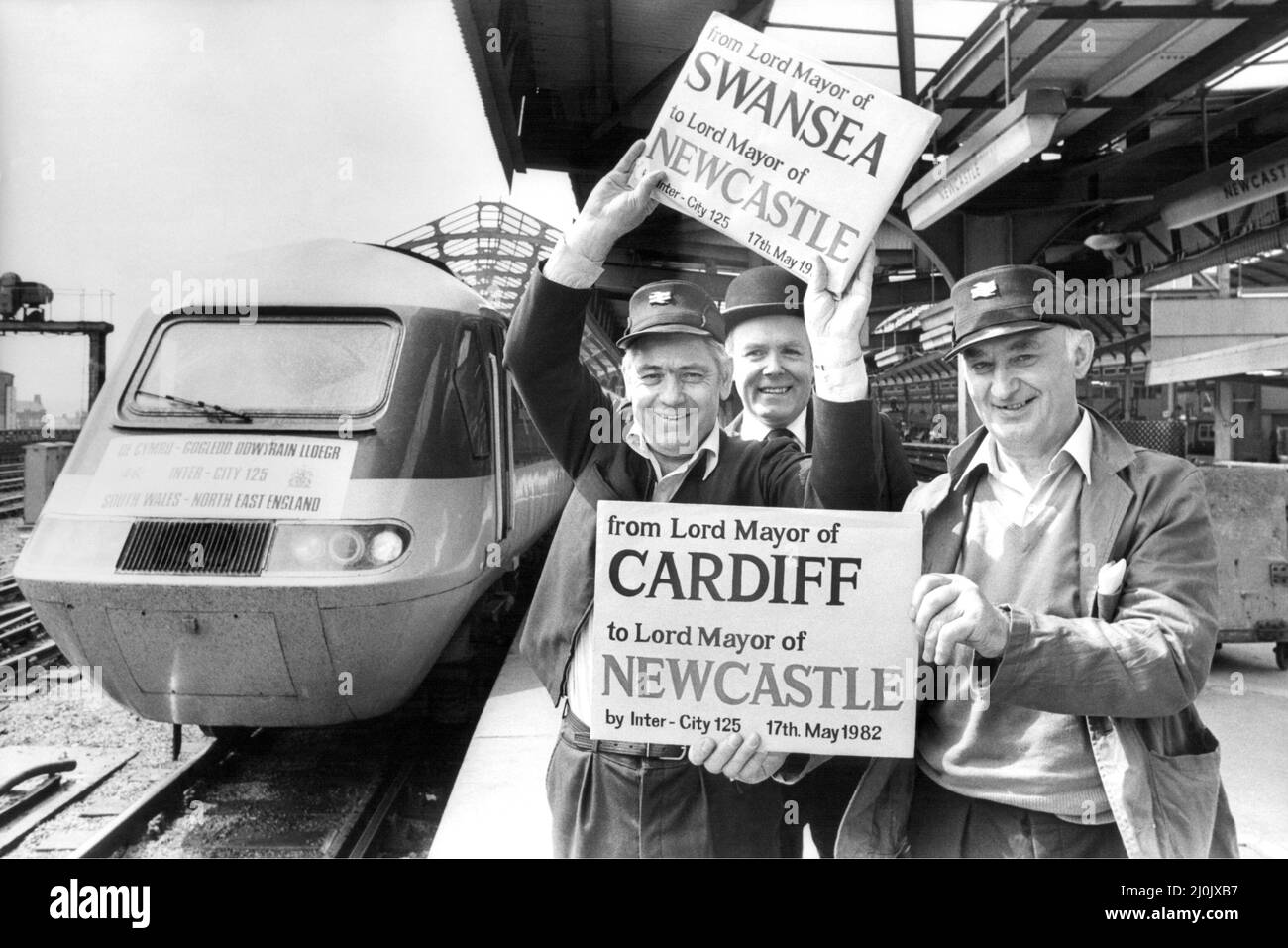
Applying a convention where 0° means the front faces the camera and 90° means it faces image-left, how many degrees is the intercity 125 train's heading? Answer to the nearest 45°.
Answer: approximately 45°

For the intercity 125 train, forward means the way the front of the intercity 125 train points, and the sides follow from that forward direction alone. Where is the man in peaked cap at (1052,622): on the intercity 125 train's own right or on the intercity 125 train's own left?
on the intercity 125 train's own left

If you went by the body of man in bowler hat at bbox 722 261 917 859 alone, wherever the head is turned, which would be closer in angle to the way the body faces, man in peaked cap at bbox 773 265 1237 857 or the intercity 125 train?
the man in peaked cap

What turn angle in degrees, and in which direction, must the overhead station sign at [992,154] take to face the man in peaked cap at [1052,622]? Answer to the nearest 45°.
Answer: approximately 45° to its left

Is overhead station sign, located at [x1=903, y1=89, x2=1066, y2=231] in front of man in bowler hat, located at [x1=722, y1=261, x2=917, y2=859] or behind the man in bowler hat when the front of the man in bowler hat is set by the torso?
behind

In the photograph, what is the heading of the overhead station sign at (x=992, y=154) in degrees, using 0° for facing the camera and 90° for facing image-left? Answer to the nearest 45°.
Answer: approximately 45°

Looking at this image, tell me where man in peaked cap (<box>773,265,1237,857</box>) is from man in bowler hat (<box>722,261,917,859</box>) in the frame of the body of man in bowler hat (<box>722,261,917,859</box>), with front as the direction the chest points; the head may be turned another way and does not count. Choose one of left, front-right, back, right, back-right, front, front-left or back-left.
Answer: front-left

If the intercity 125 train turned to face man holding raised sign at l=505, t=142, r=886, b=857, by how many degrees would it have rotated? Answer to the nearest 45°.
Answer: approximately 45° to its left

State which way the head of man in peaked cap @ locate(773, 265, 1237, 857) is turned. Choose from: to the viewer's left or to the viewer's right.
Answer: to the viewer's left
